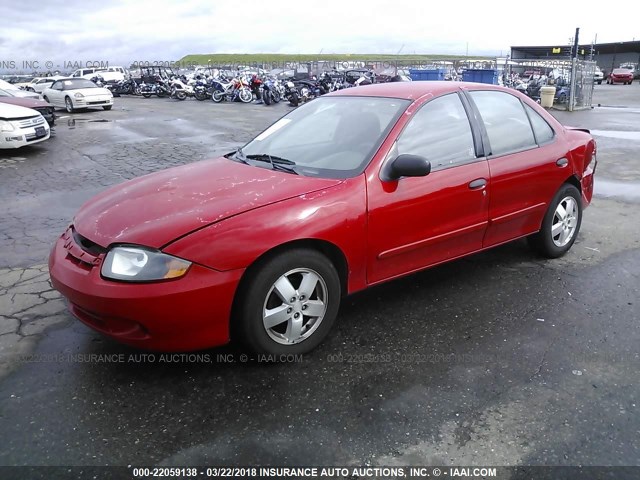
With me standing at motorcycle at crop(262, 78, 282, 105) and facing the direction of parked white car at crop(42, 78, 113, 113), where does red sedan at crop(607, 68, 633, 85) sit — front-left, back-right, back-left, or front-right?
back-right

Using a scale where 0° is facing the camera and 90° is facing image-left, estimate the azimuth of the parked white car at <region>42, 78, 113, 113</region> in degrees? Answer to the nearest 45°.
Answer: approximately 315°

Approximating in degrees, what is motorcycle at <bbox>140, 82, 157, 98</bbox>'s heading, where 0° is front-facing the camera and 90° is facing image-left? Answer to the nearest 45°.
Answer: approximately 0°

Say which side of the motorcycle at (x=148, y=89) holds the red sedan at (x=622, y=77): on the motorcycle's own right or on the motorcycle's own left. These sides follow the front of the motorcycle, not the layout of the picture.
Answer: on the motorcycle's own left

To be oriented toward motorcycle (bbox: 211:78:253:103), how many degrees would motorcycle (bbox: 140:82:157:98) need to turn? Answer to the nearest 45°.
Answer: approximately 45° to its left

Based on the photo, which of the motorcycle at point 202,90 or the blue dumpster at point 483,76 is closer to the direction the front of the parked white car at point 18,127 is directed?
the blue dumpster

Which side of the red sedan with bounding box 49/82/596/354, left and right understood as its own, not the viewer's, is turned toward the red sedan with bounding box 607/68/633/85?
back

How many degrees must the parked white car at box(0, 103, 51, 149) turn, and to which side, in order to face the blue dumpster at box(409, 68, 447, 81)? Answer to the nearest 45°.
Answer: approximately 90° to its left

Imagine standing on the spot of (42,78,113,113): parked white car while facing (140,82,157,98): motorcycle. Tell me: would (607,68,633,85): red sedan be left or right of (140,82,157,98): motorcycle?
right

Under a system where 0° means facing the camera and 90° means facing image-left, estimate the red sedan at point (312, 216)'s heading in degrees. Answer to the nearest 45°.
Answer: approximately 45°

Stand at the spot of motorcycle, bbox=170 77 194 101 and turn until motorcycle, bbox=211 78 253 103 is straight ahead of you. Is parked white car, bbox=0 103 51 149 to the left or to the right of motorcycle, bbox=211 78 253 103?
right
